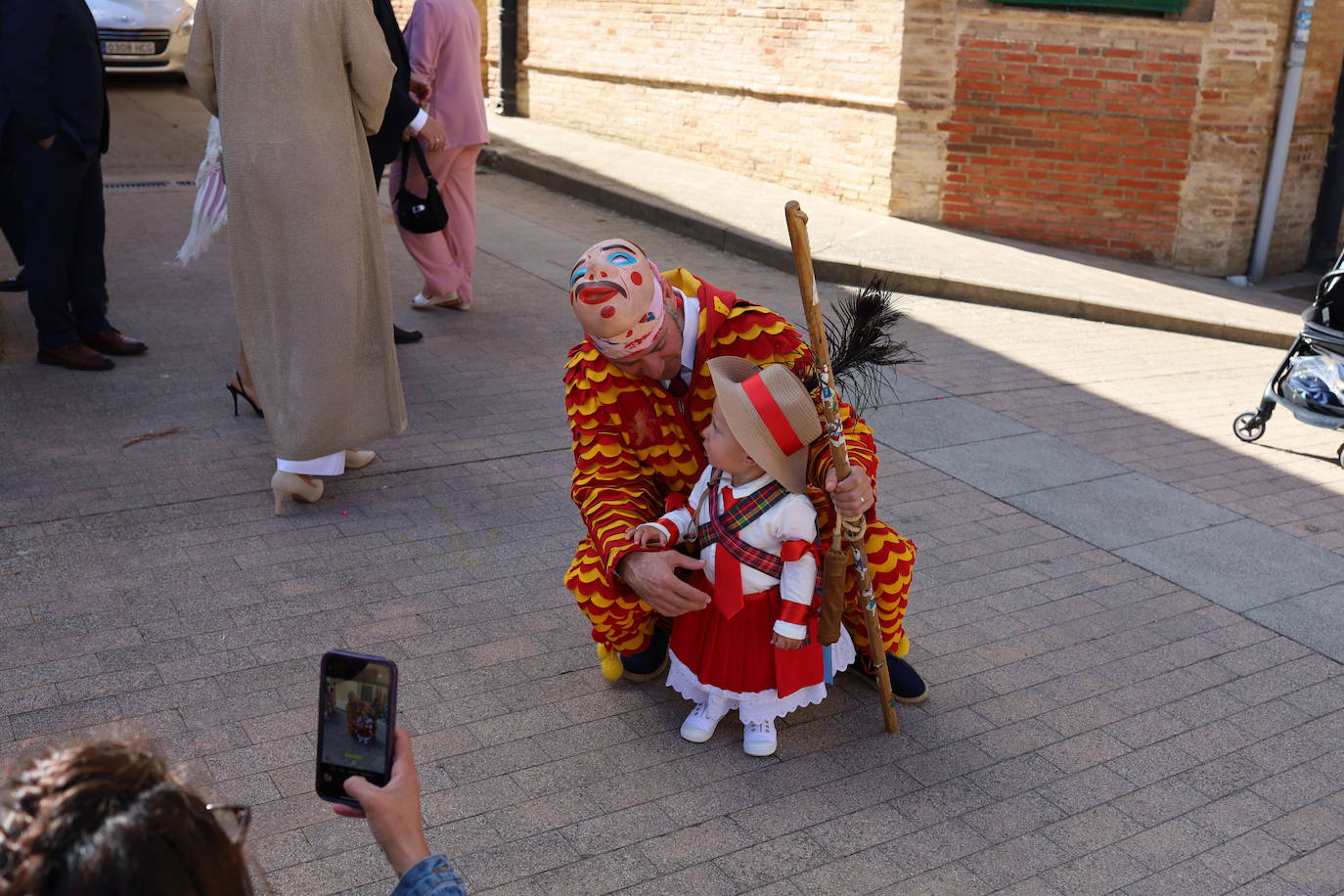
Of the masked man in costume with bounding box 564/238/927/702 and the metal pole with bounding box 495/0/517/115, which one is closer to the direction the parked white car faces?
the masked man in costume

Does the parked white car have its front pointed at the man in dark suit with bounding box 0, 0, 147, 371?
yes

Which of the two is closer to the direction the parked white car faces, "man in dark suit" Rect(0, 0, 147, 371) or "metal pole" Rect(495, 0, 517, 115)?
the man in dark suit

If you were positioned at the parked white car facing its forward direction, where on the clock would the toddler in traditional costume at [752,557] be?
The toddler in traditional costume is roughly at 12 o'clock from the parked white car.

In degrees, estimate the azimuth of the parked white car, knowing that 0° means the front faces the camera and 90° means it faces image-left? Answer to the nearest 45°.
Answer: approximately 0°

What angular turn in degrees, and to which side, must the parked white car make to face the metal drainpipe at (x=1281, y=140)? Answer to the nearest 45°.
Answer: approximately 45° to its left

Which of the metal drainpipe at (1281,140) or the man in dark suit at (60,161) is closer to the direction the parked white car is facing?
the man in dark suit

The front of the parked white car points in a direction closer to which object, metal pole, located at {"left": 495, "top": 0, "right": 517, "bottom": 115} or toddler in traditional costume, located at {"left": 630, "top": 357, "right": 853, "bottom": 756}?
the toddler in traditional costume

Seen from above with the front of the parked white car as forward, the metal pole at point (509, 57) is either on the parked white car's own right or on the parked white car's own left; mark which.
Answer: on the parked white car's own left
